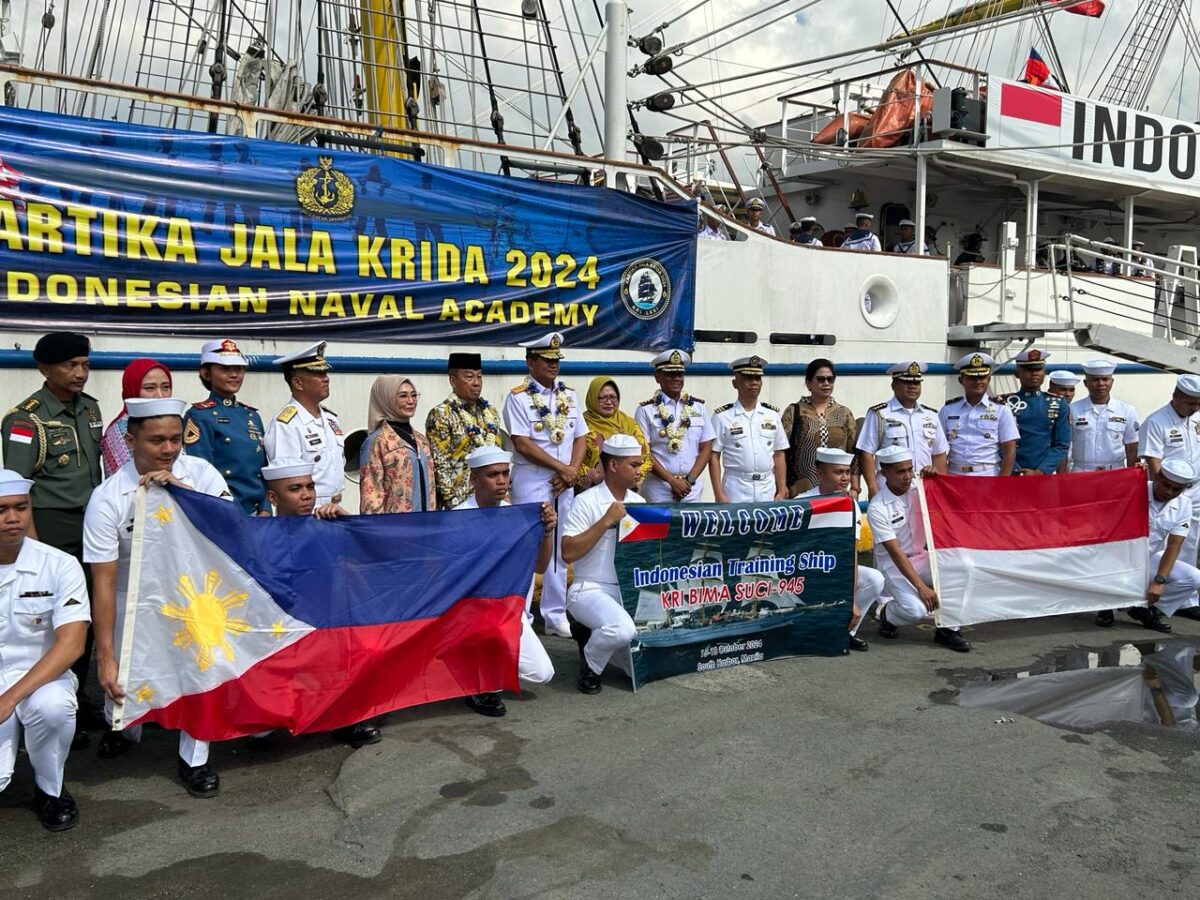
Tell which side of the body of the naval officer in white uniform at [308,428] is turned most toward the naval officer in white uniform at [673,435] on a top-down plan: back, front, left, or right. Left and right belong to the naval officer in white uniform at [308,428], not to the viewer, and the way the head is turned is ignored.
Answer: left

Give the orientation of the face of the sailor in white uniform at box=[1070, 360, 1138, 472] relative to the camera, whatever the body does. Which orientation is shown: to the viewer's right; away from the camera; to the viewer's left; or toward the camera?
toward the camera

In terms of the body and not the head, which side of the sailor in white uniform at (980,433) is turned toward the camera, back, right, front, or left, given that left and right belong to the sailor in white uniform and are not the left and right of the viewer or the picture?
front

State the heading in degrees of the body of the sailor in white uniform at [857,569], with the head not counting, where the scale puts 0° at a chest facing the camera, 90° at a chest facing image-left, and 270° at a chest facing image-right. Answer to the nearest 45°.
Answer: approximately 315°

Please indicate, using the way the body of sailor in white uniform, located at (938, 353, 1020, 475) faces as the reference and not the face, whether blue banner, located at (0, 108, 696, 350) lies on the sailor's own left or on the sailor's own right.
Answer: on the sailor's own right

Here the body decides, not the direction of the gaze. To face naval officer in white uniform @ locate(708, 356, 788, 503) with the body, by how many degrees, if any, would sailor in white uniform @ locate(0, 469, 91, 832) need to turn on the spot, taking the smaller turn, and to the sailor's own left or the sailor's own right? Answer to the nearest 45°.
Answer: approximately 90° to the sailor's own left

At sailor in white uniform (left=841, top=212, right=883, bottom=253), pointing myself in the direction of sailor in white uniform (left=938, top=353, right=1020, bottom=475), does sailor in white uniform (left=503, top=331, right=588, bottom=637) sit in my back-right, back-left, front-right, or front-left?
front-right

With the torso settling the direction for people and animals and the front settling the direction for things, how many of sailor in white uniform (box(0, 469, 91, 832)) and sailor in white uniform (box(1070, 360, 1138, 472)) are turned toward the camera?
2

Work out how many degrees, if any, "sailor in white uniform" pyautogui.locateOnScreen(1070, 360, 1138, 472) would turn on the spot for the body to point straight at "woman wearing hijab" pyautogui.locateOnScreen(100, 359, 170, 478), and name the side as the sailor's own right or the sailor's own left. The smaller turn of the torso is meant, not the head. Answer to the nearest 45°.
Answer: approximately 45° to the sailor's own right

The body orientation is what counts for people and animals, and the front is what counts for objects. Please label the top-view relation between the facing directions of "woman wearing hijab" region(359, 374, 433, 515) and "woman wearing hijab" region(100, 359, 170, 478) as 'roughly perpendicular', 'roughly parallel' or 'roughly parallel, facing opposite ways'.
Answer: roughly parallel

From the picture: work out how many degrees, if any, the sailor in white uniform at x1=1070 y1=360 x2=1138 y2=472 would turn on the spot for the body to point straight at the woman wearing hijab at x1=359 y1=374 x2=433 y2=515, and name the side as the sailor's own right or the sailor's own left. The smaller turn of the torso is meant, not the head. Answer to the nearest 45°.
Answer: approximately 45° to the sailor's own right

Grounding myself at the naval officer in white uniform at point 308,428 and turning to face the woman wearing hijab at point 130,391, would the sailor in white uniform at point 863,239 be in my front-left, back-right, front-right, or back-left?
back-right

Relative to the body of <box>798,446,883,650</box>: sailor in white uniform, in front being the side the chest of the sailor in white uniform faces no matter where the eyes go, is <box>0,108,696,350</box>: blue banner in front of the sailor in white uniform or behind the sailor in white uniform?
behind

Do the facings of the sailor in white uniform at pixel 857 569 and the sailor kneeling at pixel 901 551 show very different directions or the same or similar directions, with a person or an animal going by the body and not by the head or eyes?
same or similar directions

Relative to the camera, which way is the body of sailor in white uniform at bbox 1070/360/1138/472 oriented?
toward the camera

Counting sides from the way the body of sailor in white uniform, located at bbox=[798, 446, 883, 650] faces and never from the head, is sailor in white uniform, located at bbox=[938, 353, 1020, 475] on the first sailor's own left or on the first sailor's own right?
on the first sailor's own left
